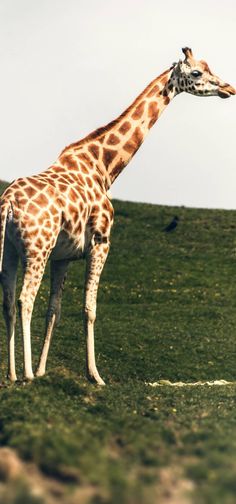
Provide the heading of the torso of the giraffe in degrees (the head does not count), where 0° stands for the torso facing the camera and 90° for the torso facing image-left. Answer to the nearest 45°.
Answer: approximately 225°
